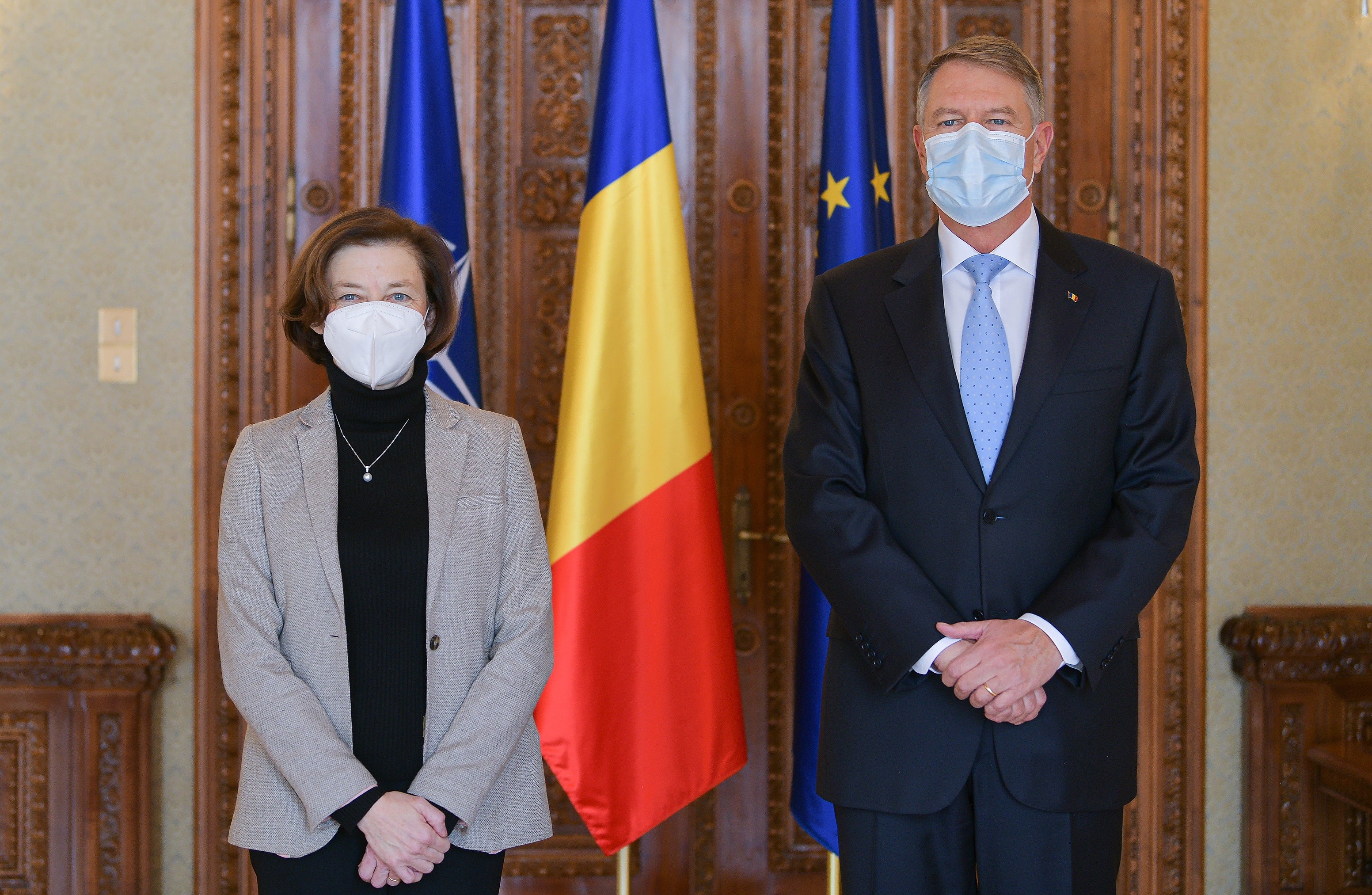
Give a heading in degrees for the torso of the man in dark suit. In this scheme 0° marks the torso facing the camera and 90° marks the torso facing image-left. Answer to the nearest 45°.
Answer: approximately 0°

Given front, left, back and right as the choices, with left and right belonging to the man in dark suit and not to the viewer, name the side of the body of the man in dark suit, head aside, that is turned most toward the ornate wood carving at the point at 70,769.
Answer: right

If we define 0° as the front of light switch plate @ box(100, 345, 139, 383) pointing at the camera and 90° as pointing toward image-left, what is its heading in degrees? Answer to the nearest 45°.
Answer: approximately 0°

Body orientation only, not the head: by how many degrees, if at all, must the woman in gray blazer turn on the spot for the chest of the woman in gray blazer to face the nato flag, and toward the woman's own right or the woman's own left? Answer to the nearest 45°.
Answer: approximately 180°

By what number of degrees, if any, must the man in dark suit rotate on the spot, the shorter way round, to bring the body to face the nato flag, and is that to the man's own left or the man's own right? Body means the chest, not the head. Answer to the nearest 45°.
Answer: approximately 135° to the man's own right

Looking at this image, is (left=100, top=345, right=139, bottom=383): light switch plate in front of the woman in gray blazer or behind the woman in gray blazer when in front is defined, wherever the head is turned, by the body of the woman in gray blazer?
behind
